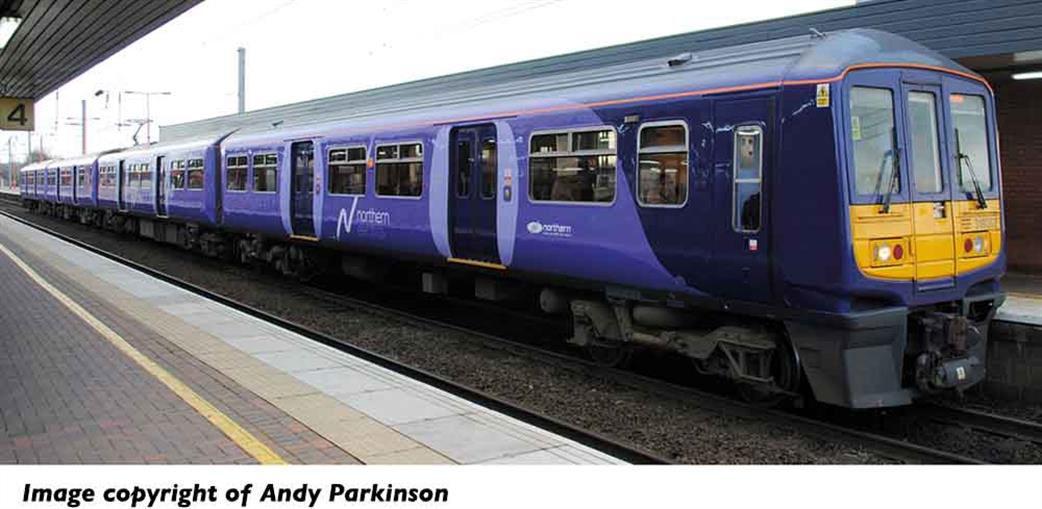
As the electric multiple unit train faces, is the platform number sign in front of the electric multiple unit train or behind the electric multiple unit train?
behind

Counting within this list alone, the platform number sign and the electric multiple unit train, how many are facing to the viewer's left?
0

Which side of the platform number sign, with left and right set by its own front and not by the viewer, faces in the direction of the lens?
front

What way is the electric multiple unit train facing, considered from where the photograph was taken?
facing the viewer and to the right of the viewer

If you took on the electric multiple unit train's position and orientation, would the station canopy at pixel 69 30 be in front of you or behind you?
behind
